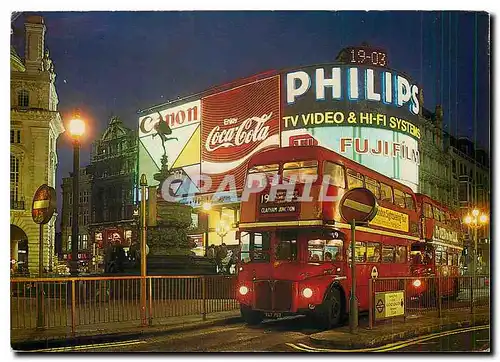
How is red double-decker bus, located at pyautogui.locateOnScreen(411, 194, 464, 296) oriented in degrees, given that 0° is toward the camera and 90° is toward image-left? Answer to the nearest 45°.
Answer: approximately 45°

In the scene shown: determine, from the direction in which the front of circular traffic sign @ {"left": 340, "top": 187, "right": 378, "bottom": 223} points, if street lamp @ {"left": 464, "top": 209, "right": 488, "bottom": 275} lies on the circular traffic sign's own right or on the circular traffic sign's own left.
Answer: on the circular traffic sign's own left

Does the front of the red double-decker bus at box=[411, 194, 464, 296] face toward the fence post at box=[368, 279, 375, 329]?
yes

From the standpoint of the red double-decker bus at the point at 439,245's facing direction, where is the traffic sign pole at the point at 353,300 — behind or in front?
in front

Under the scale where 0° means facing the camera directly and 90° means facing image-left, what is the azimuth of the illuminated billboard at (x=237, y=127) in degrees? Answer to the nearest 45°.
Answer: approximately 45°
